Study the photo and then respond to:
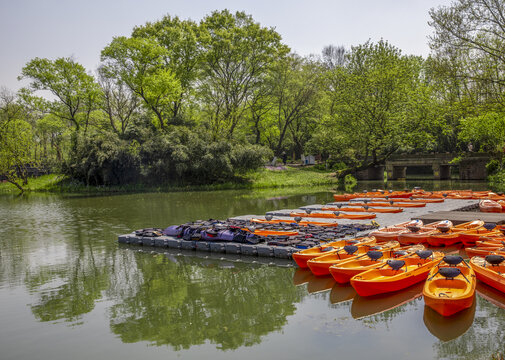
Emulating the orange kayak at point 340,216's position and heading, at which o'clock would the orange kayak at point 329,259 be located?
the orange kayak at point 329,259 is roughly at 9 o'clock from the orange kayak at point 340,216.

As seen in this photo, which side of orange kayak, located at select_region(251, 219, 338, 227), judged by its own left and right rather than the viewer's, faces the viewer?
left

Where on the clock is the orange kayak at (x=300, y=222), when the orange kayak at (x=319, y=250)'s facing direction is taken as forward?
the orange kayak at (x=300, y=222) is roughly at 4 o'clock from the orange kayak at (x=319, y=250).

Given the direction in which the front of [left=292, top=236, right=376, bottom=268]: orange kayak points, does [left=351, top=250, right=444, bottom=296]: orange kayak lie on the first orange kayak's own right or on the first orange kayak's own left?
on the first orange kayak's own left

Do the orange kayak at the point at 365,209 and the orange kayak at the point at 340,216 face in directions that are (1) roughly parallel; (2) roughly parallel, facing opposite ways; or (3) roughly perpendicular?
roughly parallel

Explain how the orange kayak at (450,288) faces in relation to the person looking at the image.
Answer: facing the viewer

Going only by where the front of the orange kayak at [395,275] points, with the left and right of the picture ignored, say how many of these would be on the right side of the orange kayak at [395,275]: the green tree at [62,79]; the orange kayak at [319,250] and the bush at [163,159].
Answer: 3

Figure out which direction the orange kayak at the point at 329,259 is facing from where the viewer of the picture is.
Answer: facing the viewer and to the left of the viewer

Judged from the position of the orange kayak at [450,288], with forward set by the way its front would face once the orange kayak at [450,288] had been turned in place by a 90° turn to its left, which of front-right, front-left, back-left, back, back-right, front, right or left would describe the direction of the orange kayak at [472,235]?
left

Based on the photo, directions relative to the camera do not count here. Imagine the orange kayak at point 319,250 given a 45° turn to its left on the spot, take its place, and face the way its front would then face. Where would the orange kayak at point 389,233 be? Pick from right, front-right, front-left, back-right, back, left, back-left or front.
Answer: back-left

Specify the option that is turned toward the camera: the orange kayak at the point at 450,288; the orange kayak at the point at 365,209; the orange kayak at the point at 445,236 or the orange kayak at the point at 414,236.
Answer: the orange kayak at the point at 450,288

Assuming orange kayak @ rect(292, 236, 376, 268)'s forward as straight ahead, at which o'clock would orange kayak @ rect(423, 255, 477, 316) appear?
orange kayak @ rect(423, 255, 477, 316) is roughly at 9 o'clock from orange kayak @ rect(292, 236, 376, 268).

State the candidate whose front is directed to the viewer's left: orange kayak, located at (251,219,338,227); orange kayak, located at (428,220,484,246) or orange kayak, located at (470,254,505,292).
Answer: orange kayak, located at (251,219,338,227)

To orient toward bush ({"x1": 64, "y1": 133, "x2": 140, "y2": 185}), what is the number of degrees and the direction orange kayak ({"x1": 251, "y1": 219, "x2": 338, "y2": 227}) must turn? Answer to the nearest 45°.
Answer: approximately 45° to its right

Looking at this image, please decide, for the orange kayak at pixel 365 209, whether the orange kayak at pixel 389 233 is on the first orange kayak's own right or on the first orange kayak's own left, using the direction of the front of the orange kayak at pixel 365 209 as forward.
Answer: on the first orange kayak's own left

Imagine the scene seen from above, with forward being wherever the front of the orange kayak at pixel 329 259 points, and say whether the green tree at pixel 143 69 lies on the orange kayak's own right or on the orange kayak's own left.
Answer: on the orange kayak's own right

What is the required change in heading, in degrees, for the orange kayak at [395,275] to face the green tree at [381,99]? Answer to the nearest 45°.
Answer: approximately 135° to its right
